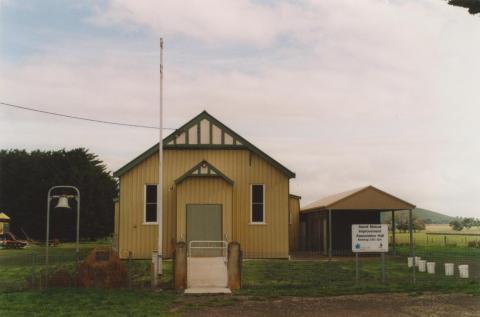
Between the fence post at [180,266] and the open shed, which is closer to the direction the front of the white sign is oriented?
the fence post

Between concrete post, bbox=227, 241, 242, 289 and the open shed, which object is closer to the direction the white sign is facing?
the concrete post

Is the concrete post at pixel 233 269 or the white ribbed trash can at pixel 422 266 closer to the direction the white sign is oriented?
the concrete post

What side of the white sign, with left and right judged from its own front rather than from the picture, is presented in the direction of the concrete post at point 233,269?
right

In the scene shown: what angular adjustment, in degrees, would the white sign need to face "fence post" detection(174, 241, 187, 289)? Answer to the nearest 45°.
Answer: approximately 90° to its right

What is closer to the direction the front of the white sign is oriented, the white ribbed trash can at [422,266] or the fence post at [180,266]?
the fence post

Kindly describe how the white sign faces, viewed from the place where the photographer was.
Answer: facing the viewer

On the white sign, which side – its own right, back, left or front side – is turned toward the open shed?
back
